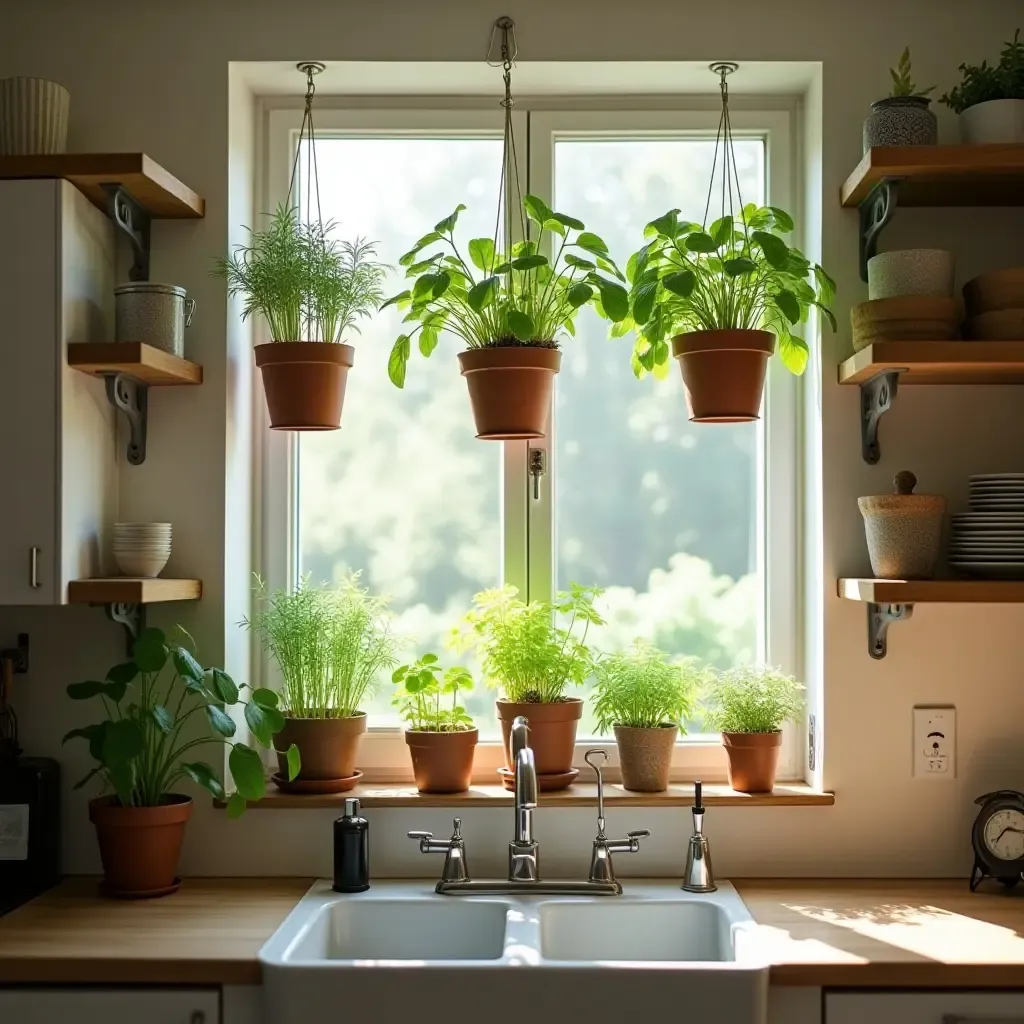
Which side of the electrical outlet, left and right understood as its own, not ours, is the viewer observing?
front

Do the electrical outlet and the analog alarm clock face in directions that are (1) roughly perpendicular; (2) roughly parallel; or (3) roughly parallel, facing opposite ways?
roughly parallel

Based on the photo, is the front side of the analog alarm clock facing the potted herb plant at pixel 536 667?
no

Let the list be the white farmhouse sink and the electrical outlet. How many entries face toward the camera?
2

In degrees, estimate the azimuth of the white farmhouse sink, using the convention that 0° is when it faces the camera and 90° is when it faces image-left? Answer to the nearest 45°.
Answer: approximately 0°

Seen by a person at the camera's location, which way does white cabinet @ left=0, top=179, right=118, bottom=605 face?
facing the viewer

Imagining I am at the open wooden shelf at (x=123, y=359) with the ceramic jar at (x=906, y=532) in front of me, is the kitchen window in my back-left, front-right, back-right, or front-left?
front-left

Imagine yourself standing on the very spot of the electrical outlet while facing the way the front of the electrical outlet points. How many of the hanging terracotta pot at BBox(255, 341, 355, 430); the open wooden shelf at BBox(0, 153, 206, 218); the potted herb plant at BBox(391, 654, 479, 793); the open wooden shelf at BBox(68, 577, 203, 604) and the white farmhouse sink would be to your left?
0

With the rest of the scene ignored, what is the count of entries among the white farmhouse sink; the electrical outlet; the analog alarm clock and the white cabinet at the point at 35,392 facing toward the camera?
4

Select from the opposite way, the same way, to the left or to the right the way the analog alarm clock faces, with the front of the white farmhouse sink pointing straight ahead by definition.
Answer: the same way

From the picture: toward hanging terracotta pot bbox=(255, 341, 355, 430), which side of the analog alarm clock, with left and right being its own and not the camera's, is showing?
right

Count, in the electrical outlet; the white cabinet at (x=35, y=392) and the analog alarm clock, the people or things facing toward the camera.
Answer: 3

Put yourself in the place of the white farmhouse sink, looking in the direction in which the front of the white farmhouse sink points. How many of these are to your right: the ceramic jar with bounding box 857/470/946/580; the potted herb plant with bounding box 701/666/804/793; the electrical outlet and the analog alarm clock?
0
